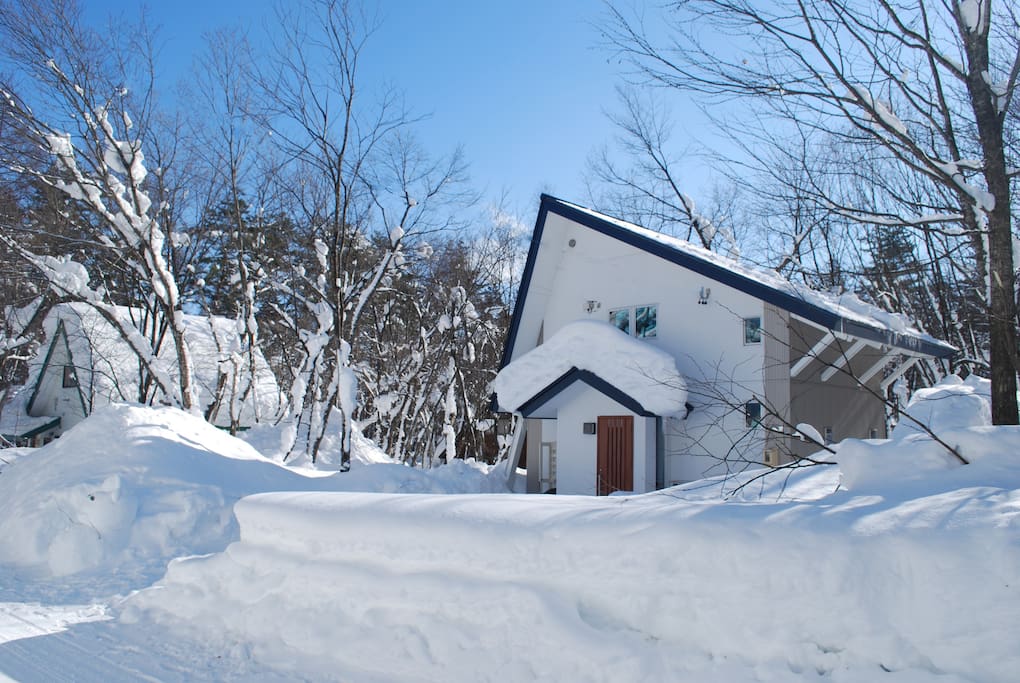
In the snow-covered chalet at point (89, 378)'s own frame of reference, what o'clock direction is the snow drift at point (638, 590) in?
The snow drift is roughly at 10 o'clock from the snow-covered chalet.

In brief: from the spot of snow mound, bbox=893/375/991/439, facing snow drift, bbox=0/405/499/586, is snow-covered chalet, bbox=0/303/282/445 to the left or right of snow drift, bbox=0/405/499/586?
right

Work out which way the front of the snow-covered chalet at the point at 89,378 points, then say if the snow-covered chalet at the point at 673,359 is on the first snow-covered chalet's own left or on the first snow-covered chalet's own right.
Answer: on the first snow-covered chalet's own left

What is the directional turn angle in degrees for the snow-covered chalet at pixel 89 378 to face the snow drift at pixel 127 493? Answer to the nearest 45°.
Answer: approximately 45° to its left

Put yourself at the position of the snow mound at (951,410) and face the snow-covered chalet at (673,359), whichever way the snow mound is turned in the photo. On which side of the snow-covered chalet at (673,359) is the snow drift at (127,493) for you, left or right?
left

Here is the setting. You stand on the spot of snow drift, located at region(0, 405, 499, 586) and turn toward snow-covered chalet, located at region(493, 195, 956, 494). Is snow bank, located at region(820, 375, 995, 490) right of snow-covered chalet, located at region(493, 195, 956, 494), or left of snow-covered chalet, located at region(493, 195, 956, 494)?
right

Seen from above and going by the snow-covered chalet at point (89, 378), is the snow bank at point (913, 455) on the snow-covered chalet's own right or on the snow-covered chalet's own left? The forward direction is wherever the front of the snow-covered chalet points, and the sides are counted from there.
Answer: on the snow-covered chalet's own left

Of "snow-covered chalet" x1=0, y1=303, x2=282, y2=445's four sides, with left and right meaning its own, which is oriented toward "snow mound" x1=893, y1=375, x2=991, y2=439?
left

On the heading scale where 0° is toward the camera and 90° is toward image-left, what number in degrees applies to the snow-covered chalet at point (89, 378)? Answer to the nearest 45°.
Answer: approximately 45°
